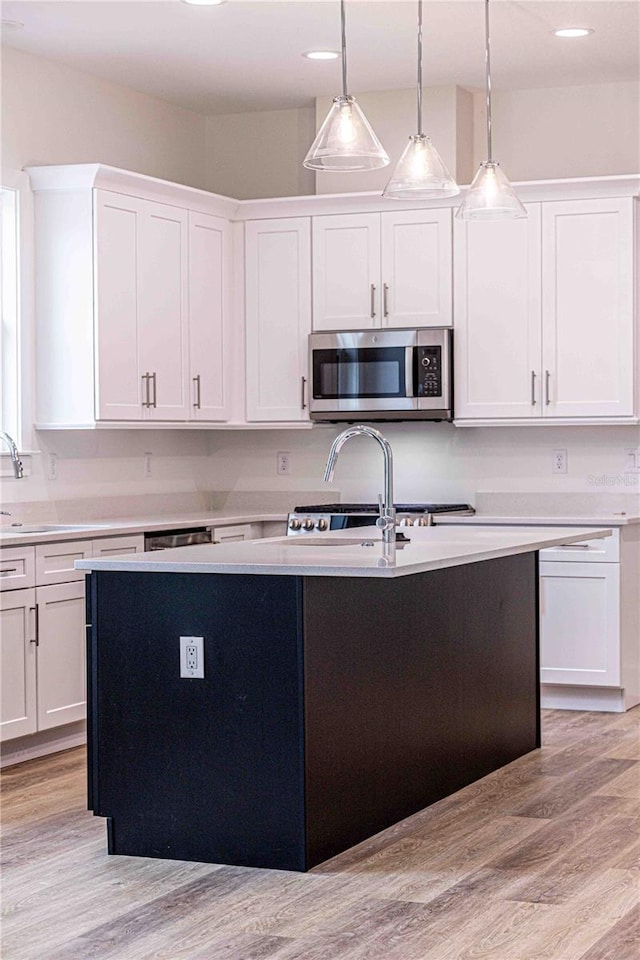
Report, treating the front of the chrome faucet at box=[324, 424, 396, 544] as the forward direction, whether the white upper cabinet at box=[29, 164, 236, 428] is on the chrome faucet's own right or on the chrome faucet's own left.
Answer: on the chrome faucet's own right

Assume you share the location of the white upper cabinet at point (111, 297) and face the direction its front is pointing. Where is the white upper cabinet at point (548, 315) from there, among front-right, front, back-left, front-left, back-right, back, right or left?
front-left

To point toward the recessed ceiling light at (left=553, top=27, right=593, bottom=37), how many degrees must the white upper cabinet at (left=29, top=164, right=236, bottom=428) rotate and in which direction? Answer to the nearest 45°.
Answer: approximately 45° to its left

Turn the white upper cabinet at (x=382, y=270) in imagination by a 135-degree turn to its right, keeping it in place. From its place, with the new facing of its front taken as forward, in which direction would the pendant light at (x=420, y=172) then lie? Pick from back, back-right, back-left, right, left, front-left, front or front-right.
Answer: back-left

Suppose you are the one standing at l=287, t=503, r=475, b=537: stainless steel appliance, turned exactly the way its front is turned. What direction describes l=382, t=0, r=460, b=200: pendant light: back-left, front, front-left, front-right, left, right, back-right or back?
front

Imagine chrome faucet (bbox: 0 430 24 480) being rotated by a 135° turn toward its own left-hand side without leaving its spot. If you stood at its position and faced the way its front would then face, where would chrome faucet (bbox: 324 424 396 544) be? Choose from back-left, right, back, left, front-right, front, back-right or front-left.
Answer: back

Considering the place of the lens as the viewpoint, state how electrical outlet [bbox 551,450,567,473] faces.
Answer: facing the viewer

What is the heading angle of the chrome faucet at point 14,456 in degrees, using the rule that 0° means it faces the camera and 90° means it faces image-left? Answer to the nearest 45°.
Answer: approximately 270°

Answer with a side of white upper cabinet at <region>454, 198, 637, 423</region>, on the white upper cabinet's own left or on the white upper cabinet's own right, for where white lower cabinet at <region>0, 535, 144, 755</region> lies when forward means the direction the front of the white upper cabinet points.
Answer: on the white upper cabinet's own right

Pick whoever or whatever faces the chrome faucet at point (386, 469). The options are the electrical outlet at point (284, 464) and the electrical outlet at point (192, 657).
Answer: the electrical outlet at point (284, 464)

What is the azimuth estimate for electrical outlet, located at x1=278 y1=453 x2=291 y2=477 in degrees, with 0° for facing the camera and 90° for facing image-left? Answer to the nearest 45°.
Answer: approximately 0°

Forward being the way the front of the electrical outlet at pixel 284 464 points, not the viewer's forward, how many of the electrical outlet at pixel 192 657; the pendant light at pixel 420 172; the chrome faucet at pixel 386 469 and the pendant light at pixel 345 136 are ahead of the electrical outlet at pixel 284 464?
4

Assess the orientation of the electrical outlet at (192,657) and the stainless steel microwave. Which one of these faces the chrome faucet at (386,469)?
the stainless steel microwave

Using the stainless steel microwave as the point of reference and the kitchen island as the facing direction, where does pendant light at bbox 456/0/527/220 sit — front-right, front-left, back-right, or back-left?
front-left

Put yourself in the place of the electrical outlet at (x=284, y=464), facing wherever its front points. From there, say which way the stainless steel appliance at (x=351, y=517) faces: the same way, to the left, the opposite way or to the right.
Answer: the same way

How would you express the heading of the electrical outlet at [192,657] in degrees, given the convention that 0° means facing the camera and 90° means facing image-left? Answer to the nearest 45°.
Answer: approximately 0°

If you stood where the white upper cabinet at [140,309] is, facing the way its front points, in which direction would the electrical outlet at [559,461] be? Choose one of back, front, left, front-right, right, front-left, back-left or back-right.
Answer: front-left

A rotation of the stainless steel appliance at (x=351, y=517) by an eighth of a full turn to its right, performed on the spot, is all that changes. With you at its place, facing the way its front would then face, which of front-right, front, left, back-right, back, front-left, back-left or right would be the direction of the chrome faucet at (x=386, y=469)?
front-left

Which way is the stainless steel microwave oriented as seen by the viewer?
toward the camera
